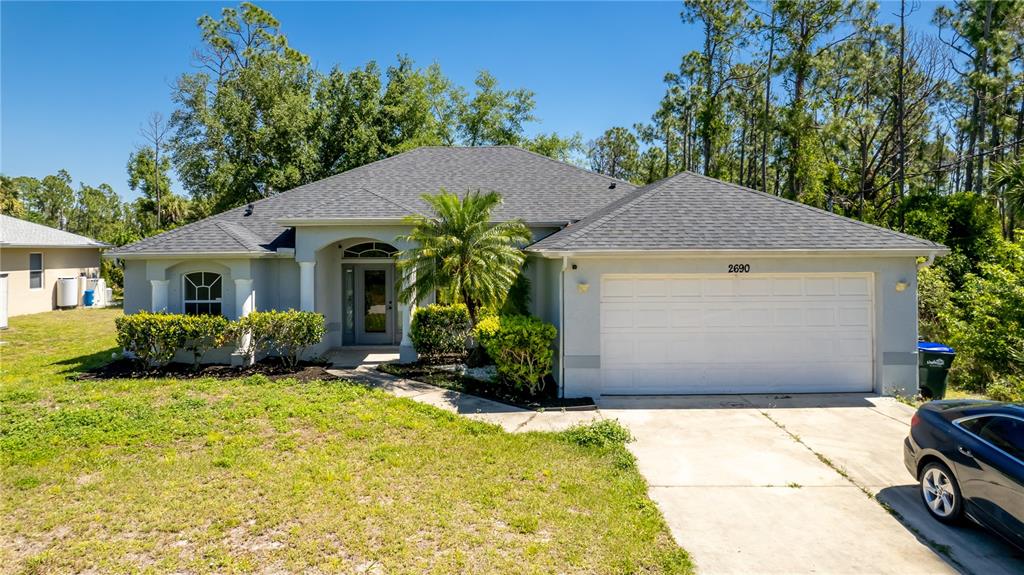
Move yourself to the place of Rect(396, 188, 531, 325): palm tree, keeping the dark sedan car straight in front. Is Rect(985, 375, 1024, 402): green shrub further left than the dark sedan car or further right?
left

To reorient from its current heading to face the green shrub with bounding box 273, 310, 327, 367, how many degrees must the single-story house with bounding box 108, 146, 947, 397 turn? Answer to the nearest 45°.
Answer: approximately 90° to its right

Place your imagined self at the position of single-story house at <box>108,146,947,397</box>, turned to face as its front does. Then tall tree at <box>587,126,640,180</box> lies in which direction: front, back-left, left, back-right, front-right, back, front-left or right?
back

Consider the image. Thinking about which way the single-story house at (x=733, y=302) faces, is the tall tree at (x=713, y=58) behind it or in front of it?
behind

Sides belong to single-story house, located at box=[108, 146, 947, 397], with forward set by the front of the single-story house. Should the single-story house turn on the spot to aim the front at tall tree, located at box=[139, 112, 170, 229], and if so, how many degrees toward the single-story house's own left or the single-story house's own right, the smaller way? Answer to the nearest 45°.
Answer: approximately 135° to the single-story house's own right

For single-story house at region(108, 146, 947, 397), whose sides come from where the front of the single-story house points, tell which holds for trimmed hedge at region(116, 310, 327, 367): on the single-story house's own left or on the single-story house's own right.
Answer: on the single-story house's own right

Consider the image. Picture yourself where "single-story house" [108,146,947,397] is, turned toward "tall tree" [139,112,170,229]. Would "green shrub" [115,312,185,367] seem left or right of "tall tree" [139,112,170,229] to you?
left

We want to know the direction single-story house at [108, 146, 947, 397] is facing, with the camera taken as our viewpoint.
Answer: facing the viewer

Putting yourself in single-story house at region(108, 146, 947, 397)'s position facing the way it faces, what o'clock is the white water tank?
The white water tank is roughly at 4 o'clock from the single-story house.

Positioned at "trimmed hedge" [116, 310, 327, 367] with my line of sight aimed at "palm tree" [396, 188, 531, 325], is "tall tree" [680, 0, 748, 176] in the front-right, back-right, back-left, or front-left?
front-left

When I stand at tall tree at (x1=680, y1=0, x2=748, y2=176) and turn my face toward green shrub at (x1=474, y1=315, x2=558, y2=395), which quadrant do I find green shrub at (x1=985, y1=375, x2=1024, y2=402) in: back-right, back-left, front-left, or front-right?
front-left
